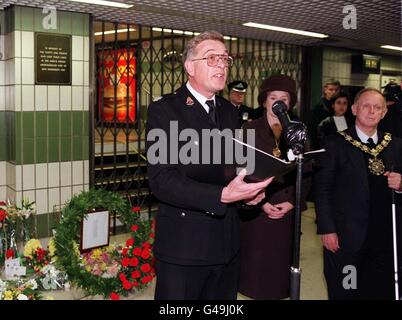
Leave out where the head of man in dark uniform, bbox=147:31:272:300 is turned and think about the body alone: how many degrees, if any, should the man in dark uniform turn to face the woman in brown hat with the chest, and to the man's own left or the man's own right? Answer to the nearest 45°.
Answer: approximately 135° to the man's own left

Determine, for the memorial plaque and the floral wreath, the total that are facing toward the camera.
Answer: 2

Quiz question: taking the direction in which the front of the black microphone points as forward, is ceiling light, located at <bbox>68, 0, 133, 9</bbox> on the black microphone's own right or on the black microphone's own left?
on the black microphone's own right

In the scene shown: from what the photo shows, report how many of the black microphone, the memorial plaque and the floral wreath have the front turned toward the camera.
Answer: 2

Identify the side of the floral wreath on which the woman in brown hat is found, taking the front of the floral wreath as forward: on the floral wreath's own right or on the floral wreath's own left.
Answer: on the floral wreath's own left

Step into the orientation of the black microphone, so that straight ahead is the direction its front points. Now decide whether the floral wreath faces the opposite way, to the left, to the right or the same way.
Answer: to the left

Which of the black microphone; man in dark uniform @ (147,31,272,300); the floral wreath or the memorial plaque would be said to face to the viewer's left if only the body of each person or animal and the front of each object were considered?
the black microphone

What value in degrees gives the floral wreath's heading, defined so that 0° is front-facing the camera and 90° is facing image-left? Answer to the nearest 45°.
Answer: approximately 0°

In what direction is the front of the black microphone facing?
to the viewer's left

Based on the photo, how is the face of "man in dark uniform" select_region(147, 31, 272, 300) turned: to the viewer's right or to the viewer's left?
to the viewer's right
